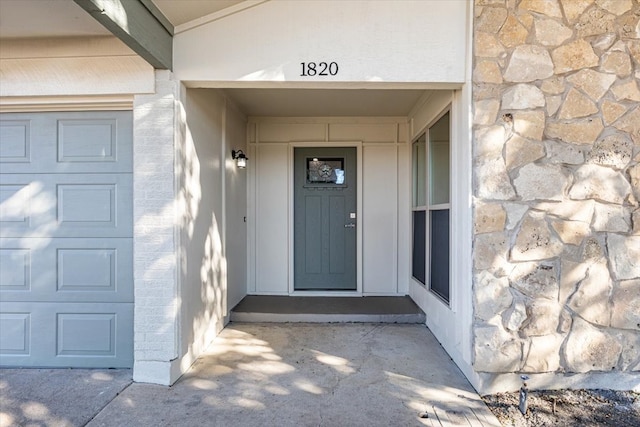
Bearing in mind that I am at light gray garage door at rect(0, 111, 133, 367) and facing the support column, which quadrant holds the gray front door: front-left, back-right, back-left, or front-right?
front-left

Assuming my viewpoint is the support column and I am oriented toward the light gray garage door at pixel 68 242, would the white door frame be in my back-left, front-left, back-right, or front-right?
back-right

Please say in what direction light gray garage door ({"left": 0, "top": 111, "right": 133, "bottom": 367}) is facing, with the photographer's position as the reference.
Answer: facing the viewer

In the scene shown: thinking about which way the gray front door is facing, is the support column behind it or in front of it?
in front

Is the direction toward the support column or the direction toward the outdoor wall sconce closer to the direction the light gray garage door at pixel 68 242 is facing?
the support column

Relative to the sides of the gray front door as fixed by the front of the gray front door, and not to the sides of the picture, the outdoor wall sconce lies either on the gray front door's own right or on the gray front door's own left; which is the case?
on the gray front door's own right

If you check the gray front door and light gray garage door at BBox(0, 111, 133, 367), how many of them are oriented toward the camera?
2

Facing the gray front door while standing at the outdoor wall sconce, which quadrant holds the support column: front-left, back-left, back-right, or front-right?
back-right

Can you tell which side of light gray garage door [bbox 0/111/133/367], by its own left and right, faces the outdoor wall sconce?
left

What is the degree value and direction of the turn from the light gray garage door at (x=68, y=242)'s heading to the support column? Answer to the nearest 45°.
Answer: approximately 45° to its left

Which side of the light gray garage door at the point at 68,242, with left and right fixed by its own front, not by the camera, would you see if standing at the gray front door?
left

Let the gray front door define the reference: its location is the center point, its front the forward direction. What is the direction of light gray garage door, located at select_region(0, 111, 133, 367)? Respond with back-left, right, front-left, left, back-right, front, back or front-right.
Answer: front-right

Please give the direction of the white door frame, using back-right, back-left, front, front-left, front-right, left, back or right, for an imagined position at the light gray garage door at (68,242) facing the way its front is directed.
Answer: left

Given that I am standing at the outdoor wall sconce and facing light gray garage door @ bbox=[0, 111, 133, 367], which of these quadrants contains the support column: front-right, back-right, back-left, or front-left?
front-left
